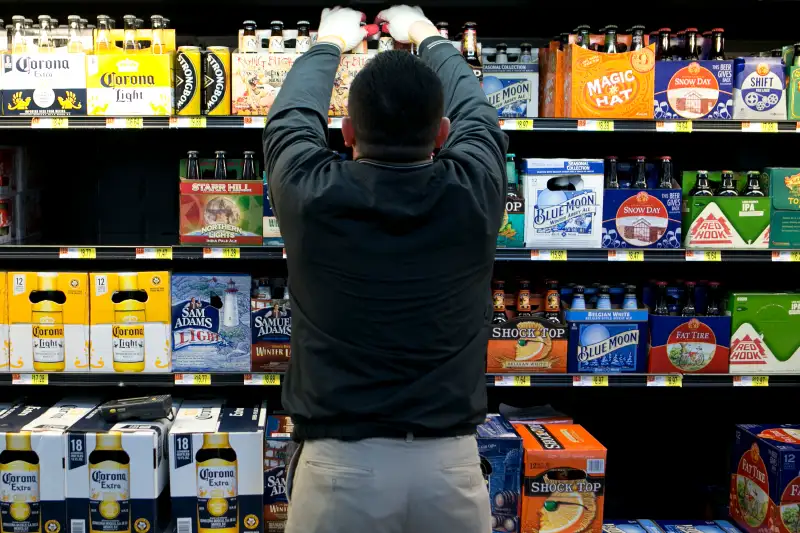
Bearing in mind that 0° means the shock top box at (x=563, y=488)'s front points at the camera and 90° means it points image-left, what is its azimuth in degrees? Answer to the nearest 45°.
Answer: approximately 0°

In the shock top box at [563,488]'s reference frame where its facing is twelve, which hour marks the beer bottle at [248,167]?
The beer bottle is roughly at 3 o'clock from the shock top box.

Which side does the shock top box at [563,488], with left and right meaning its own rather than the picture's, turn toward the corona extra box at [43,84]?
right

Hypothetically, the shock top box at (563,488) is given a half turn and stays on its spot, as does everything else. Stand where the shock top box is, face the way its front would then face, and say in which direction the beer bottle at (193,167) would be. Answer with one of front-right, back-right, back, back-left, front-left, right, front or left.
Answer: left

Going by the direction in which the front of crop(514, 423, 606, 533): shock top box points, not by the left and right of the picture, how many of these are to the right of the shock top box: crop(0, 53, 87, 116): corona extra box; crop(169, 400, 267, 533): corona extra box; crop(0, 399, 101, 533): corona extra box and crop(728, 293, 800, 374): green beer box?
3

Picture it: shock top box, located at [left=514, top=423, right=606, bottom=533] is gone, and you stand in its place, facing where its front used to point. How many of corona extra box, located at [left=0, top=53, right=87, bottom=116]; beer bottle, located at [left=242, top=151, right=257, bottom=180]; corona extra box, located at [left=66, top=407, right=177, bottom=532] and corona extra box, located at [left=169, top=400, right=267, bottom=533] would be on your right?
4

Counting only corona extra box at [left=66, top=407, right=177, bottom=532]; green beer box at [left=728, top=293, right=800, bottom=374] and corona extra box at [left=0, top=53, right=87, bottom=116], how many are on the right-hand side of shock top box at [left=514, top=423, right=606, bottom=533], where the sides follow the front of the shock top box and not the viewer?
2
